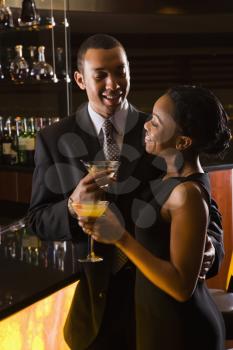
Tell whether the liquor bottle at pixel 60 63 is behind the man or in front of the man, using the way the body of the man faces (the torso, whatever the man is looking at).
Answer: behind

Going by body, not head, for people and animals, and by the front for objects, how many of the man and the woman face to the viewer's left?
1

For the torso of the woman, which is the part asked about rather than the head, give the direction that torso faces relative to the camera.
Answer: to the viewer's left

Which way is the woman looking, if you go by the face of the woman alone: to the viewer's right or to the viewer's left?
to the viewer's left

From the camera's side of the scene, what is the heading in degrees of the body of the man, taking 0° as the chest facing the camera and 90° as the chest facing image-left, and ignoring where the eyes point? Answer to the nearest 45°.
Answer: approximately 315°
